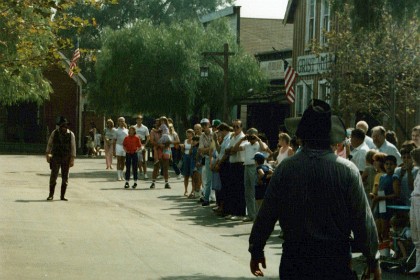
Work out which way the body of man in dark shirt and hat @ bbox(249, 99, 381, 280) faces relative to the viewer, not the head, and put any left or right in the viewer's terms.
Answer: facing away from the viewer

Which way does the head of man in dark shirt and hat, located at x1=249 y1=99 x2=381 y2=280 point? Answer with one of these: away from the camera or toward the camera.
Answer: away from the camera

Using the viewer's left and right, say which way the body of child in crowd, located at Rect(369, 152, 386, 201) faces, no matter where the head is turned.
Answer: facing to the left of the viewer

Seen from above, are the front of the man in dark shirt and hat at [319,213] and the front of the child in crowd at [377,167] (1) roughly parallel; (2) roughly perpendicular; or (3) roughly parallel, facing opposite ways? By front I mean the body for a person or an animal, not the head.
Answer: roughly perpendicular

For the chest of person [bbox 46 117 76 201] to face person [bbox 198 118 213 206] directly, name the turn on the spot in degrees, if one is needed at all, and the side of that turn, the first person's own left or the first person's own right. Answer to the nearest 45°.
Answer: approximately 90° to the first person's own left

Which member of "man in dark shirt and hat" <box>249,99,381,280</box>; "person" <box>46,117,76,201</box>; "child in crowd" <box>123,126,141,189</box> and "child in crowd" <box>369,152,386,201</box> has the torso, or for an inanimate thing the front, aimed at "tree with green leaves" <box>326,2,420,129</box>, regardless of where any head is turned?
the man in dark shirt and hat

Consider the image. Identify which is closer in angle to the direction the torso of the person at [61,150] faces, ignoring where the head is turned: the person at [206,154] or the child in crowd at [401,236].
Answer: the child in crowd

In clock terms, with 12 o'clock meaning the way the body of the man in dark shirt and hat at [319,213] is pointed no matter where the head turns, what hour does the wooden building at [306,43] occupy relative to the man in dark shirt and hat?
The wooden building is roughly at 12 o'clock from the man in dark shirt and hat.

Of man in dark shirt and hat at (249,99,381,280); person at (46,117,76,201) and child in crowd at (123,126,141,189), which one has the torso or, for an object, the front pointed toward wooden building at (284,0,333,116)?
the man in dark shirt and hat

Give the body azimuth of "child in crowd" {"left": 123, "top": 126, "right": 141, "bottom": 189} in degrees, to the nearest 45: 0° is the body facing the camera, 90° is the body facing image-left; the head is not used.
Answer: approximately 0°

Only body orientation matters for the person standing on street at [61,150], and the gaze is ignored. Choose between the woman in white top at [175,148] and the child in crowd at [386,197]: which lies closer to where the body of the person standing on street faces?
the child in crowd

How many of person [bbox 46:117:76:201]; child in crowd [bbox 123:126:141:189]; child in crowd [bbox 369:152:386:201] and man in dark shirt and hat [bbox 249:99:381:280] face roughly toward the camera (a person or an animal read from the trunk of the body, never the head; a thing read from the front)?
2
